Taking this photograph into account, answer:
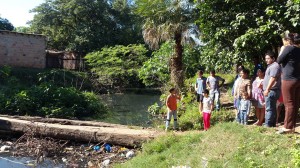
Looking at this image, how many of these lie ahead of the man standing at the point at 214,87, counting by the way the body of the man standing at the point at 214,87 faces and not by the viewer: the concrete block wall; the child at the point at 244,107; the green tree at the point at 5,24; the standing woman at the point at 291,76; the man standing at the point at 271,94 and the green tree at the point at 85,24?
3

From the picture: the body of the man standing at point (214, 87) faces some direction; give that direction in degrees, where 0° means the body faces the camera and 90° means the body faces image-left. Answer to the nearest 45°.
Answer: approximately 0°

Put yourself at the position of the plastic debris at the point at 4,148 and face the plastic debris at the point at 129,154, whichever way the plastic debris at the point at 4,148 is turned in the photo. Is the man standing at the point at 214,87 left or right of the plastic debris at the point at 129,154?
left

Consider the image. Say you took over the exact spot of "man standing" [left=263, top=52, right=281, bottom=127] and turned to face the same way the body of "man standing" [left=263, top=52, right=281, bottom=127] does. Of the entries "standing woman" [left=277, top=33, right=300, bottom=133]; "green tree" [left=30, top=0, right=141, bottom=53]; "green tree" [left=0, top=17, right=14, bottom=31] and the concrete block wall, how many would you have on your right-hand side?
3

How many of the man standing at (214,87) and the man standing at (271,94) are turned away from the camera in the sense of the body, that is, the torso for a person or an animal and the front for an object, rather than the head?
0

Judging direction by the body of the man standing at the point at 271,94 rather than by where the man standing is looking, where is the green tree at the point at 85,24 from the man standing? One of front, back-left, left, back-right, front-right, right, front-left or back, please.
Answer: right

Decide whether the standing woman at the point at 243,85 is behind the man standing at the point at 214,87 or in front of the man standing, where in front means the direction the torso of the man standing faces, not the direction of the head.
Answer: in front

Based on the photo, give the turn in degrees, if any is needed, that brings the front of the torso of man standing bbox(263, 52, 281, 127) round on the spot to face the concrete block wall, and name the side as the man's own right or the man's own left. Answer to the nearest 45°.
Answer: approximately 90° to the man's own right

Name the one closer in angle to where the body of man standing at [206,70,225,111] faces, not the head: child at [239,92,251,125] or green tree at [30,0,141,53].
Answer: the child
